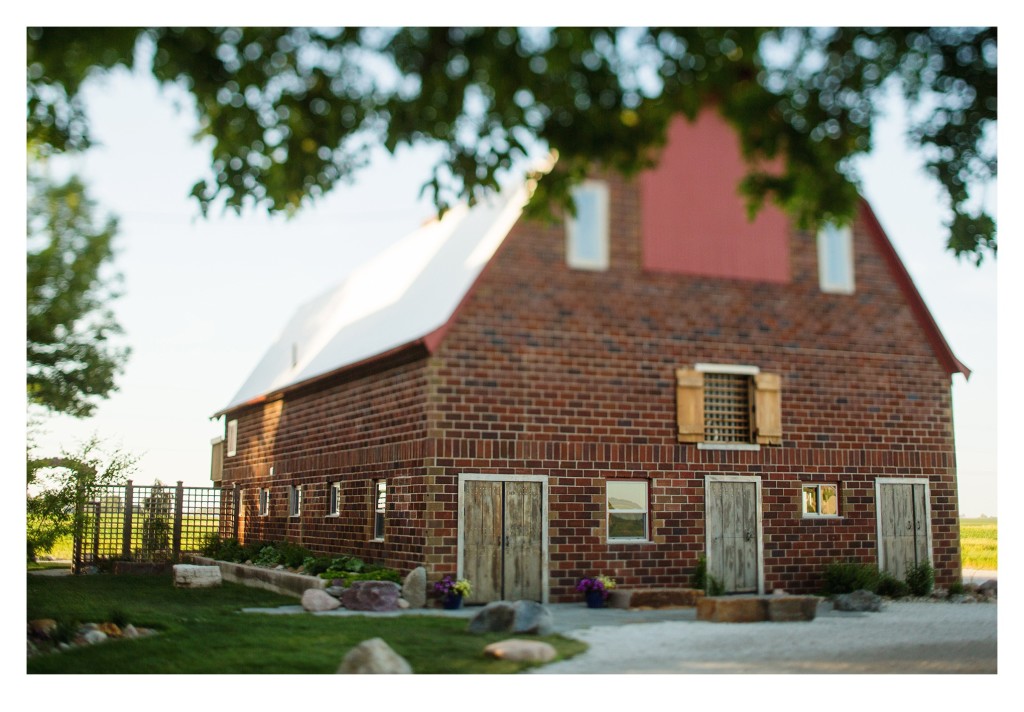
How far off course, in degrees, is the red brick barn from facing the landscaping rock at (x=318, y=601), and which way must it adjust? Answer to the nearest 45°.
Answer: approximately 90° to its right

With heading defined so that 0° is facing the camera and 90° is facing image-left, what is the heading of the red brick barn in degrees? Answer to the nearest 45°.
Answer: approximately 315°

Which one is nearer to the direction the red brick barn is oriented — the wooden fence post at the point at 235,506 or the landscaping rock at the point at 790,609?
the landscaping rock

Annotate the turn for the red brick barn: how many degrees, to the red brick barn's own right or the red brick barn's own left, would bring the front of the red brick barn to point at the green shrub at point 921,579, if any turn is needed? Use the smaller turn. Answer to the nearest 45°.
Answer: approximately 45° to the red brick barn's own left

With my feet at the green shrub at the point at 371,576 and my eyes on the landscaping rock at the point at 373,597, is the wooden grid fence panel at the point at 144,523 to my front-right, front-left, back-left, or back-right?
back-right

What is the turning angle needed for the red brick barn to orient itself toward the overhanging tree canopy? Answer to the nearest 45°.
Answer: approximately 45° to its right

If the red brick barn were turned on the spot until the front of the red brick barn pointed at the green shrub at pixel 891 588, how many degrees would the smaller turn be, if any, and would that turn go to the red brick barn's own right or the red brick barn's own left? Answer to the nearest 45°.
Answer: approximately 45° to the red brick barn's own left

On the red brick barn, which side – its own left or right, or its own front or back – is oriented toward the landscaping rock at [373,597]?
right
